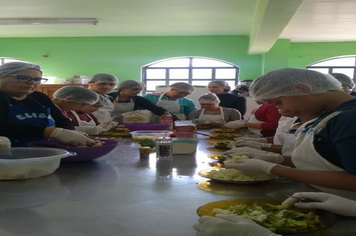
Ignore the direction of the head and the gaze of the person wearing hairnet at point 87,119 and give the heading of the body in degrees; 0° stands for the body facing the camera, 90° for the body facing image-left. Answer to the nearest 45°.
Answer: approximately 315°

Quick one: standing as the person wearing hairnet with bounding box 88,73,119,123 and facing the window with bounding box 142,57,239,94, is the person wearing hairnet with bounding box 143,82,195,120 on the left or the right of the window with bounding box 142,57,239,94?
right

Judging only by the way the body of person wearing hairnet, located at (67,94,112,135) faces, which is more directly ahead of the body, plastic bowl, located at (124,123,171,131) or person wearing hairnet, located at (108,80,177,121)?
the plastic bowl

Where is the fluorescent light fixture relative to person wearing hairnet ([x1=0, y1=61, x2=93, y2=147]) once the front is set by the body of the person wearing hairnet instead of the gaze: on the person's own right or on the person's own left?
on the person's own left

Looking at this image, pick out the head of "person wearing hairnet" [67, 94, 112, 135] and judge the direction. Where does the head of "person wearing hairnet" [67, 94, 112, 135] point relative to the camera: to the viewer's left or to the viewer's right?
to the viewer's right

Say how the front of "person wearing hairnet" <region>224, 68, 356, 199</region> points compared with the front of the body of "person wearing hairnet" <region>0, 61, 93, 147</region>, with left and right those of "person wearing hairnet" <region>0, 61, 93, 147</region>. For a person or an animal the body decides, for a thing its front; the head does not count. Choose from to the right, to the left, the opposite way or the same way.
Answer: the opposite way

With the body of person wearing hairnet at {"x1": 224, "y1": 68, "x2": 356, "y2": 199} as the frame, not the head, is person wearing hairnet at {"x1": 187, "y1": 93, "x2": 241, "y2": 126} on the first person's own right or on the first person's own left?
on the first person's own right

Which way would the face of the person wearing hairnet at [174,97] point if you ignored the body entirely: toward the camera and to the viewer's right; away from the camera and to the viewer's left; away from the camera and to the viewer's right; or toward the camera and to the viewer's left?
toward the camera and to the viewer's right

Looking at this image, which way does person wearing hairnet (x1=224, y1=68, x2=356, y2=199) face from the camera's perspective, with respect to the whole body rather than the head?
to the viewer's left
